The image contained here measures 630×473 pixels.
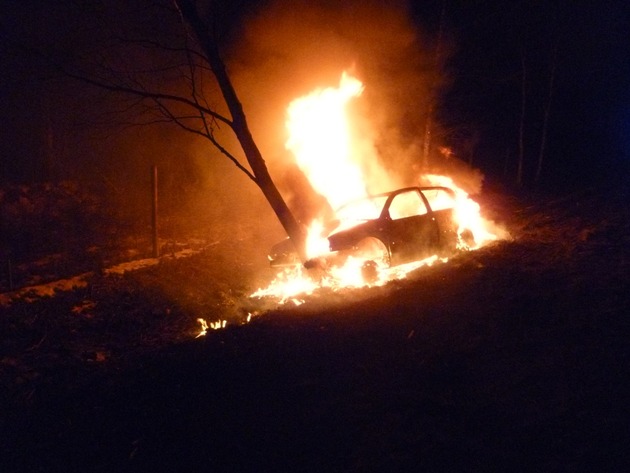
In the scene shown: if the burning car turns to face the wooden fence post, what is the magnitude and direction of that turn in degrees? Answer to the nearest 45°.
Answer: approximately 45° to its right

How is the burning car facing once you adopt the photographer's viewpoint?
facing the viewer and to the left of the viewer
